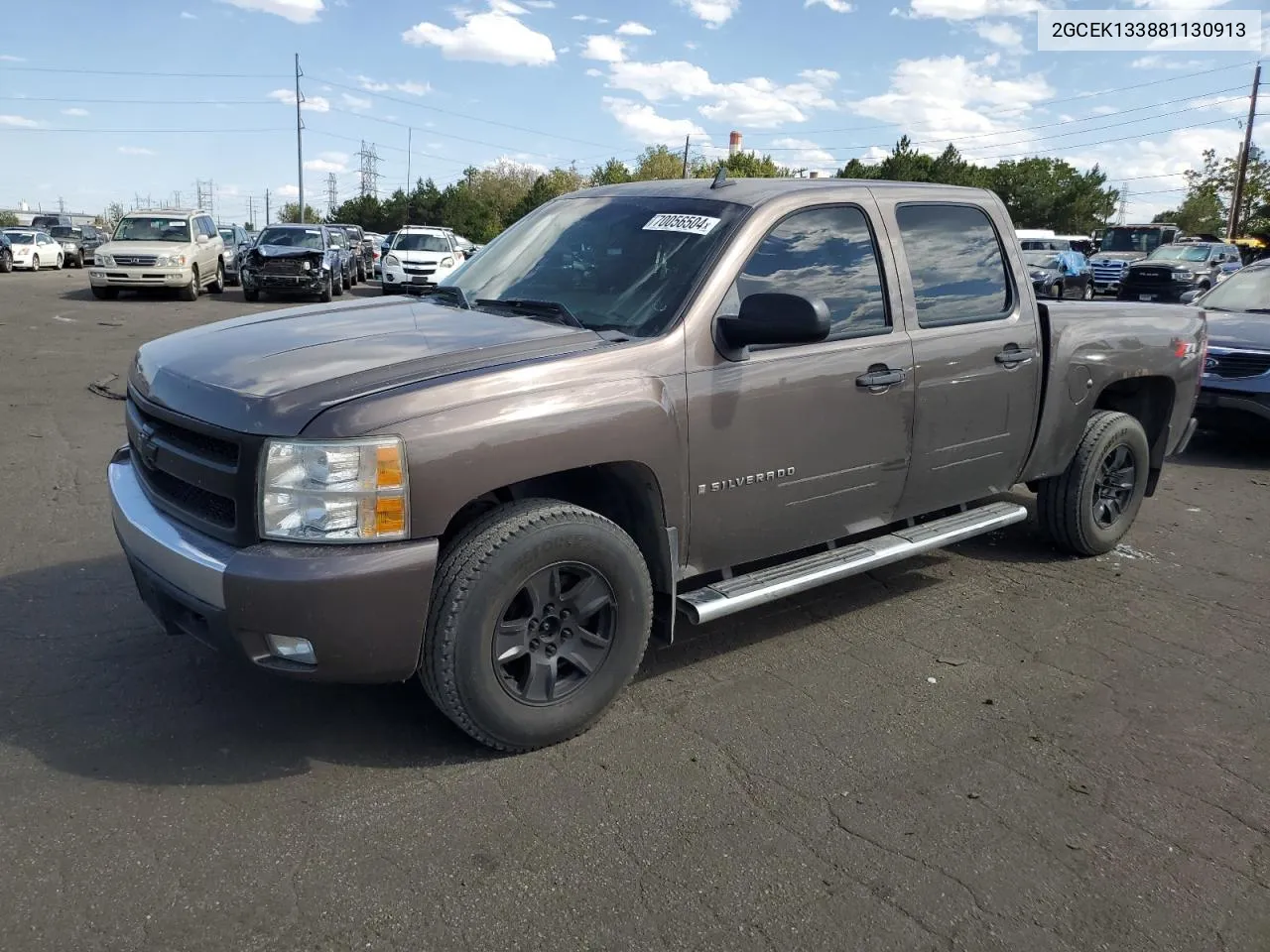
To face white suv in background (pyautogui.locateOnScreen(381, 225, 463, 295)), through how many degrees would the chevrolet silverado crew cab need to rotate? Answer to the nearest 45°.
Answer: approximately 135° to its right

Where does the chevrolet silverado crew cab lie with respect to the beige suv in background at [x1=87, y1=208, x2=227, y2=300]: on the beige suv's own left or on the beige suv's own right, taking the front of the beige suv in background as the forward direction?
on the beige suv's own left

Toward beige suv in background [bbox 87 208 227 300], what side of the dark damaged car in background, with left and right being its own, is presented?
right

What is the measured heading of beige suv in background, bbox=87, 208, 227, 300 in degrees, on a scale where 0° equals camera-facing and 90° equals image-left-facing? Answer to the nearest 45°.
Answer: approximately 45°

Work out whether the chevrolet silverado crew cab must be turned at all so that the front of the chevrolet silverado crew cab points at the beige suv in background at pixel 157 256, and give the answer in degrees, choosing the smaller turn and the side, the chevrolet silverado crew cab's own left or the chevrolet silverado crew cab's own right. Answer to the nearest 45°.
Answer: approximately 90° to the chevrolet silverado crew cab's own right

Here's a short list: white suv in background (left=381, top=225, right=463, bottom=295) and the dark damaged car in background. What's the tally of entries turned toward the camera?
2

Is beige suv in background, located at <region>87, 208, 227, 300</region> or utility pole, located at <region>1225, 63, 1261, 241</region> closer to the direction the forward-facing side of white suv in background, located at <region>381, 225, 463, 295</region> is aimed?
the beige suv in background

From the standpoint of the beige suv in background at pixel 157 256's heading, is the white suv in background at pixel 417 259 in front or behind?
behind

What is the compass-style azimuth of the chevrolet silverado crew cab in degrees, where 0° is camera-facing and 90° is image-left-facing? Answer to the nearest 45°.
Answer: approximately 45°

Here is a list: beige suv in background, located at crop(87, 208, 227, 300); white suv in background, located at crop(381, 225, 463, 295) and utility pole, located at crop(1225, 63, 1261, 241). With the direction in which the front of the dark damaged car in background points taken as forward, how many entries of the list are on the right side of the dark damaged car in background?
1
